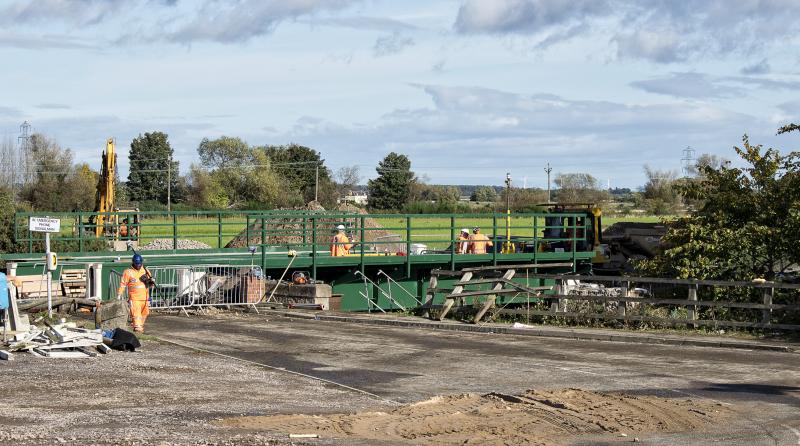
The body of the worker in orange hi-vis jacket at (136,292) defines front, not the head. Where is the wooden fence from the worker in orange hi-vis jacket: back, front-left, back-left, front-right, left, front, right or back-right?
left

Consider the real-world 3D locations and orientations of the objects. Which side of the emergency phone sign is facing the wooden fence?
left

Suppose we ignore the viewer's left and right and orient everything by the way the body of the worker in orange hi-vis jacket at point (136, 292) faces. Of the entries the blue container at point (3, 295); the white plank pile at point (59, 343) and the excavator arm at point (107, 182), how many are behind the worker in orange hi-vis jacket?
1

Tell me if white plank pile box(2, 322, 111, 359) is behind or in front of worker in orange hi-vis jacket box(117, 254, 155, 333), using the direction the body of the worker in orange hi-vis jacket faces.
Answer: in front

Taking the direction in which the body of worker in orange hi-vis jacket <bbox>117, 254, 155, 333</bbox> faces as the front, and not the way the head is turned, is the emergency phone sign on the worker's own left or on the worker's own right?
on the worker's own right

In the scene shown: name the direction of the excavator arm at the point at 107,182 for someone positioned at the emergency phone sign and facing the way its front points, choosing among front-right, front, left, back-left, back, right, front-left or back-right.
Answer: back

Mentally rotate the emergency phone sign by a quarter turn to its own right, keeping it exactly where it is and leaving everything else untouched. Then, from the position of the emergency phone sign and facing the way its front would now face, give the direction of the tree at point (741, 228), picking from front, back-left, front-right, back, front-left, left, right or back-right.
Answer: back

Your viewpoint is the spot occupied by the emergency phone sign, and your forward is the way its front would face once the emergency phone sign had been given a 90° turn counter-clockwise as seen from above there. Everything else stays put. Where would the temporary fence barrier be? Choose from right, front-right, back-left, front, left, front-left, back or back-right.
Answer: front-left

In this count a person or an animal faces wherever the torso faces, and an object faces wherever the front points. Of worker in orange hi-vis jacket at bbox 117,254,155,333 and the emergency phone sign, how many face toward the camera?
2

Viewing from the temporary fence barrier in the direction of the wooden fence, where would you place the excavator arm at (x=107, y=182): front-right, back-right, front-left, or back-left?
back-left
